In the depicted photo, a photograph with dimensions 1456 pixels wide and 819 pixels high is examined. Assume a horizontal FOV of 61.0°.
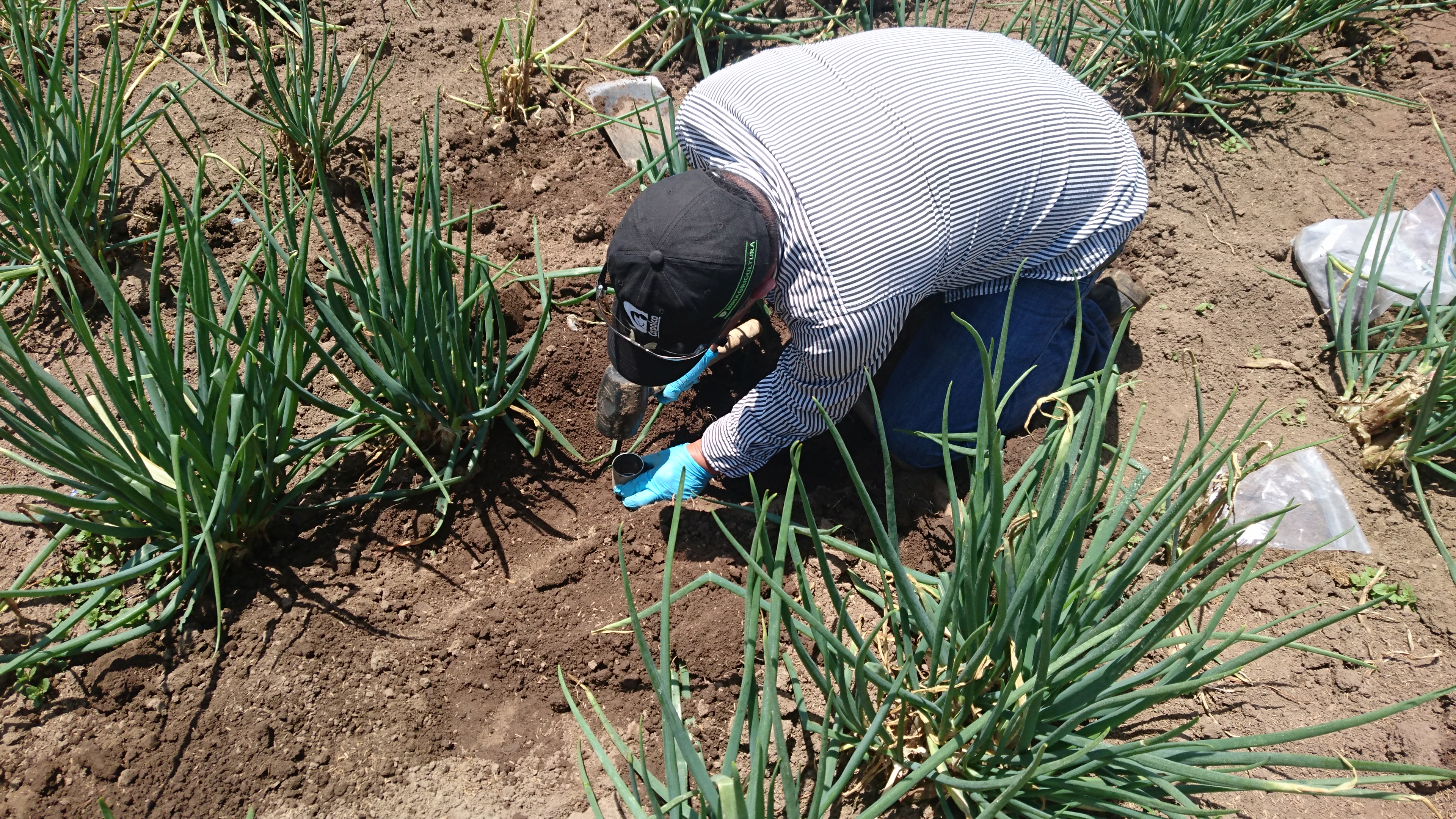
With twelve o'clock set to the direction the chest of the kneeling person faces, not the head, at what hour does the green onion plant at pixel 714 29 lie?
The green onion plant is roughly at 4 o'clock from the kneeling person.

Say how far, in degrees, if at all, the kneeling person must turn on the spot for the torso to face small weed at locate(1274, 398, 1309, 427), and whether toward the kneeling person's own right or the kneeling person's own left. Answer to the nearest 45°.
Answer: approximately 135° to the kneeling person's own left

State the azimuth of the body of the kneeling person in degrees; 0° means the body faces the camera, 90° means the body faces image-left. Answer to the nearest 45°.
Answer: approximately 45°

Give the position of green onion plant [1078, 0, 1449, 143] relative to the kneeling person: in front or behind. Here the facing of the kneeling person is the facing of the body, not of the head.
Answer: behind

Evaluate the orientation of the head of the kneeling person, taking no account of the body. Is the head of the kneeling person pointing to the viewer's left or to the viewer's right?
to the viewer's left

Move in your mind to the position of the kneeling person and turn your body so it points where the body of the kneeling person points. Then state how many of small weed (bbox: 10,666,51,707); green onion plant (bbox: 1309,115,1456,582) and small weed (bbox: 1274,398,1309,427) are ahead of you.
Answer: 1

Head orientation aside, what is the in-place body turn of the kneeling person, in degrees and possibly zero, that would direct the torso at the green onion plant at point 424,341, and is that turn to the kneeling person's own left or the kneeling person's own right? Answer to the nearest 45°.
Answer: approximately 45° to the kneeling person's own right

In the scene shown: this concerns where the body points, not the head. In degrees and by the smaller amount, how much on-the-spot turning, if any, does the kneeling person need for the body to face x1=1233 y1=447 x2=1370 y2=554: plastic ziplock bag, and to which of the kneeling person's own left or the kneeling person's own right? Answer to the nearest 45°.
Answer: approximately 135° to the kneeling person's own left

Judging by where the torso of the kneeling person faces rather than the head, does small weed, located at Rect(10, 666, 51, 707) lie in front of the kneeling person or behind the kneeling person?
in front

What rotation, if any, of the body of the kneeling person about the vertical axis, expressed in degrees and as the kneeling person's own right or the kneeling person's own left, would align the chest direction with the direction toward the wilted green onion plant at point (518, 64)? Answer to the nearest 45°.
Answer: approximately 90° to the kneeling person's own right

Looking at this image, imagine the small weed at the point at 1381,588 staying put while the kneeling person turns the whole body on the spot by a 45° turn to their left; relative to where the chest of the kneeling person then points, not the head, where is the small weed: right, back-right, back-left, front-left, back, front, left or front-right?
left
